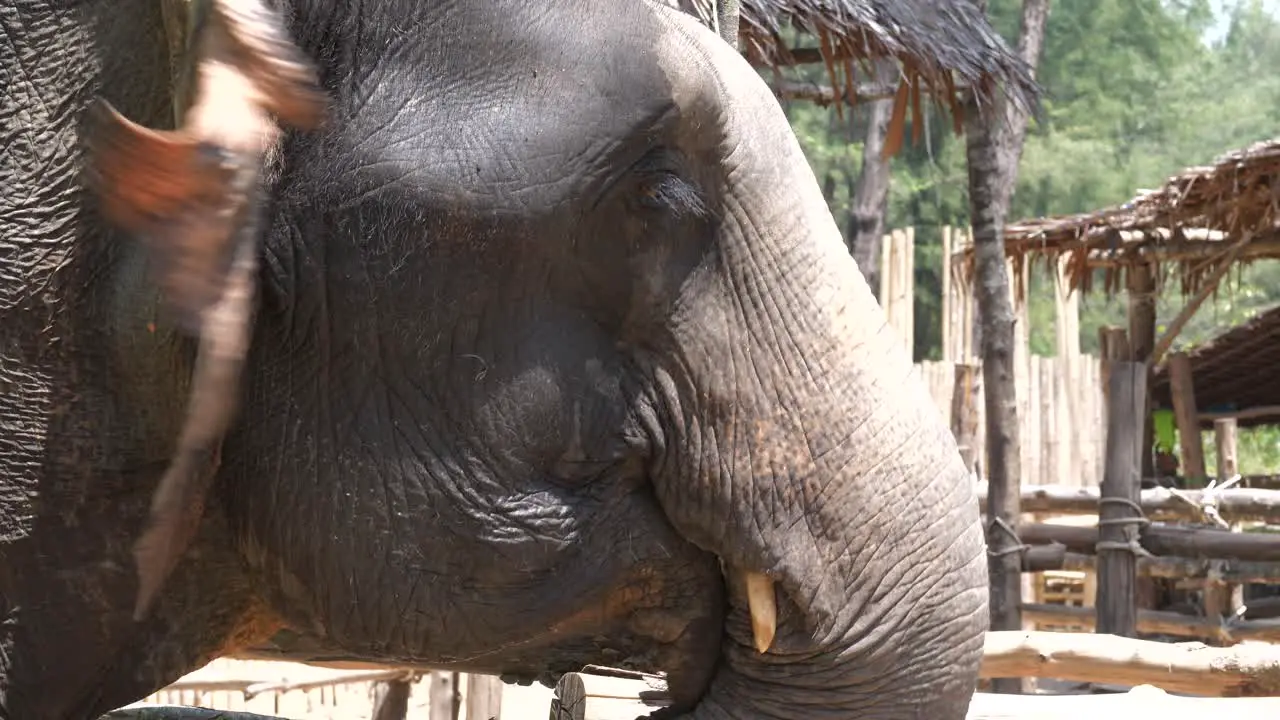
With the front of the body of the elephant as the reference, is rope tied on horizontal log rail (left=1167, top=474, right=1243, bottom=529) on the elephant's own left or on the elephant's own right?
on the elephant's own left

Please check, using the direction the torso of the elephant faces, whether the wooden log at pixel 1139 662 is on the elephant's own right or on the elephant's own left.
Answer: on the elephant's own left

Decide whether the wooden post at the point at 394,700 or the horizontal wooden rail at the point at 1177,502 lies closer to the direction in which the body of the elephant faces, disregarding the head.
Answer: the horizontal wooden rail

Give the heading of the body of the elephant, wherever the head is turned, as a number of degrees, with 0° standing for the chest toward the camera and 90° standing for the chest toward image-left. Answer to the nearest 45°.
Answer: approximately 270°

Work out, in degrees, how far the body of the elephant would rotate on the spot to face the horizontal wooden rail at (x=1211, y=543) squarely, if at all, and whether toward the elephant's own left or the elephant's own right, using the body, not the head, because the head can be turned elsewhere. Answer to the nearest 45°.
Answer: approximately 45° to the elephant's own left

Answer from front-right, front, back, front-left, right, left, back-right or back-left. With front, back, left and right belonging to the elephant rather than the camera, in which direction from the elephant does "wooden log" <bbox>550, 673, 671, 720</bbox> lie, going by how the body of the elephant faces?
left

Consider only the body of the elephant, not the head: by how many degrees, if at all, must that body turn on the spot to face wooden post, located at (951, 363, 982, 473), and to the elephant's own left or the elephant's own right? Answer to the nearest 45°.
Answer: approximately 90° to the elephant's own left

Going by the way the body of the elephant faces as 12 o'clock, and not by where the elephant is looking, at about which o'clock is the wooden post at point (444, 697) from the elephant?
The wooden post is roughly at 9 o'clock from the elephant.

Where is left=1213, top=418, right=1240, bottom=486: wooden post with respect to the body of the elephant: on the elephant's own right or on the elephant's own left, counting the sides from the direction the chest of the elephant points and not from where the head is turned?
on the elephant's own left

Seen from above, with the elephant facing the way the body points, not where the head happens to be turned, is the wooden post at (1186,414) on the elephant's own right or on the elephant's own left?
on the elephant's own left

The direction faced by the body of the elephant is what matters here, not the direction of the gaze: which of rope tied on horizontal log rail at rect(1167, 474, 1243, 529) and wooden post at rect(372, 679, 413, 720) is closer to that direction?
the rope tied on horizontal log rail
